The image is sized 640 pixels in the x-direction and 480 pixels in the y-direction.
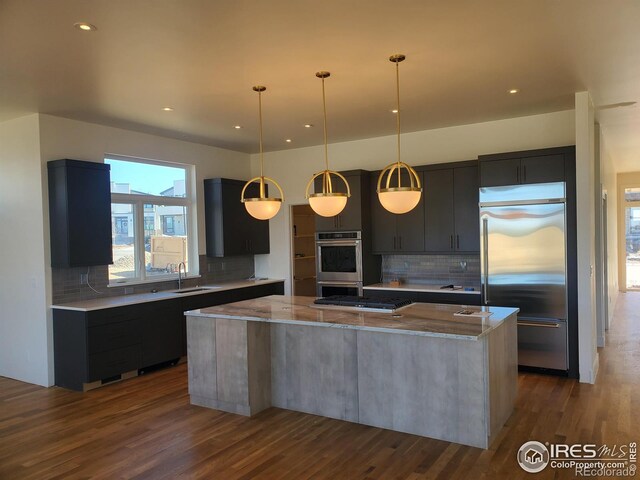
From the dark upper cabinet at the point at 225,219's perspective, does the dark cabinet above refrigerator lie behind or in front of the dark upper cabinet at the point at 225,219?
in front

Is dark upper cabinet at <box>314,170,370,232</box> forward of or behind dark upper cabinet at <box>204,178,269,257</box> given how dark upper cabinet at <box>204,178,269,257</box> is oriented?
forward

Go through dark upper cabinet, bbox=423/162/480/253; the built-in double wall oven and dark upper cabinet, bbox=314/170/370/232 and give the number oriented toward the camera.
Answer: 3

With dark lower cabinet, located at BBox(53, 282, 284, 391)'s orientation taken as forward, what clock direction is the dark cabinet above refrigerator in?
The dark cabinet above refrigerator is roughly at 11 o'clock from the dark lower cabinet.

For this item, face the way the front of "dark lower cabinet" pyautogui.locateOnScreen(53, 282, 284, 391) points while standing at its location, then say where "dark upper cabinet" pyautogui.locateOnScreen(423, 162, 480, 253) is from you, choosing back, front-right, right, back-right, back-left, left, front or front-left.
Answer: front-left

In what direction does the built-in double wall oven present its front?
toward the camera

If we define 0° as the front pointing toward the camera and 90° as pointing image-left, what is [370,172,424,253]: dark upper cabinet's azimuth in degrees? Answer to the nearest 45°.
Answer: approximately 0°

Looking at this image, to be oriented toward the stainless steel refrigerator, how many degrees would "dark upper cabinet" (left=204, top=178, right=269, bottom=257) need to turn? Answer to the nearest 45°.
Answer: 0° — it already faces it

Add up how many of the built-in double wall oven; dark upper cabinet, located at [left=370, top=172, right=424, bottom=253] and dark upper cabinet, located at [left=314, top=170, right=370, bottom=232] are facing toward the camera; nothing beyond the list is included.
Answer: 3

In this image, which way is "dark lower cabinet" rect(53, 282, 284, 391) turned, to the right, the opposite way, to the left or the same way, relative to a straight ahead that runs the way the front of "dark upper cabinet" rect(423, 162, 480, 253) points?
to the left

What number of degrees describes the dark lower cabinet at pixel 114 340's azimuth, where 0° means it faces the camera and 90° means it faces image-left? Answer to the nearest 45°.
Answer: approximately 315°

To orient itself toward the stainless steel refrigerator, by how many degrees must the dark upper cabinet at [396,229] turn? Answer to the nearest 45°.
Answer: approximately 45° to its left

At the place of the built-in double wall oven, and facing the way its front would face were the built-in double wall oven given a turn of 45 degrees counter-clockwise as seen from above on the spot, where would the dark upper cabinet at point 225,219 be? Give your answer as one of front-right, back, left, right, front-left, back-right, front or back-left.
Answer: back-right

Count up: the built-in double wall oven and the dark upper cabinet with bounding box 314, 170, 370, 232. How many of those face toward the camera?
2

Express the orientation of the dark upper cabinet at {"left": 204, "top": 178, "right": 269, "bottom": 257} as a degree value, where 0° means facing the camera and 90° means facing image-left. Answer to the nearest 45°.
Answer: approximately 315°

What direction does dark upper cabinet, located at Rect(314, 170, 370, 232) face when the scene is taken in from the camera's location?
facing the viewer

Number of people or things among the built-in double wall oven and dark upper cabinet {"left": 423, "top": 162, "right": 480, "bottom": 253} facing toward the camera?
2

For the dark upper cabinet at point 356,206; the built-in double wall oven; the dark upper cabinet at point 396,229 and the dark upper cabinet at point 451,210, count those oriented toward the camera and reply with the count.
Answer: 4
